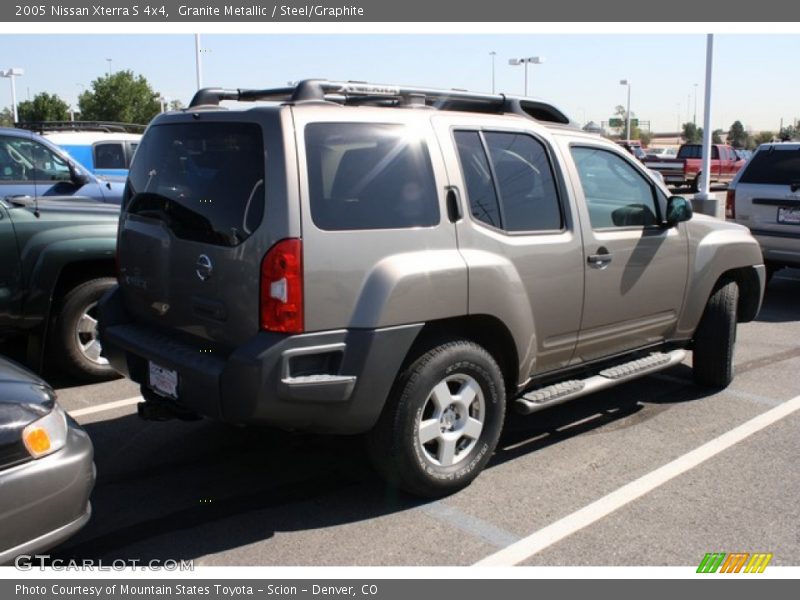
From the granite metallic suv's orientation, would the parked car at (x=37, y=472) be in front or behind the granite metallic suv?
behind

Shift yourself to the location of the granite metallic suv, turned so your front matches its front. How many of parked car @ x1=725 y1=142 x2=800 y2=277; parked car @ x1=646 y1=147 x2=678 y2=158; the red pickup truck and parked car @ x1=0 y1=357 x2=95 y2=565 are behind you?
1

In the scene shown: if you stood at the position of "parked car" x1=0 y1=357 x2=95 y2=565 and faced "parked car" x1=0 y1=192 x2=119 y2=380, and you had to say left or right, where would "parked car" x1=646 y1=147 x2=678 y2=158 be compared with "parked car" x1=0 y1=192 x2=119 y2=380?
right

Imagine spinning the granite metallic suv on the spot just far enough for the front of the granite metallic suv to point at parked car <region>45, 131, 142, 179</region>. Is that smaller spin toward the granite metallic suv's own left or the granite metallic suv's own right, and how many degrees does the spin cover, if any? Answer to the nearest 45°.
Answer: approximately 90° to the granite metallic suv's own left

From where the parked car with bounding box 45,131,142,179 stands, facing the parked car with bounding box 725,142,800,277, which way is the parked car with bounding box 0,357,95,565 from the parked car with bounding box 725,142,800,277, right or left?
right

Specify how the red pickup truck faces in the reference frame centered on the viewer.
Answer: facing away from the viewer and to the right of the viewer

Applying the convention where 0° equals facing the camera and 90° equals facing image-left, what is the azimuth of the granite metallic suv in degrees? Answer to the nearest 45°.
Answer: approximately 225°

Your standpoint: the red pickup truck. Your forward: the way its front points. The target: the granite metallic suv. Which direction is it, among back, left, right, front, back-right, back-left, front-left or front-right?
back-right

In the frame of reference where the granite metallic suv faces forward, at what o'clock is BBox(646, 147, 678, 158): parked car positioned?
The parked car is roughly at 11 o'clock from the granite metallic suv.

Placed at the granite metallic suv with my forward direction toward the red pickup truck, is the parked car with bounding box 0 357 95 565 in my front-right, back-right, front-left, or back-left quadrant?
back-left

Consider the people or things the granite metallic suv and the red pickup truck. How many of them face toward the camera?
0

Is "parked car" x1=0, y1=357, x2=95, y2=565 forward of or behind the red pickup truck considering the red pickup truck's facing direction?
behind

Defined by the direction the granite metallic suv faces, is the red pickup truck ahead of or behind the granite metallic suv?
ahead

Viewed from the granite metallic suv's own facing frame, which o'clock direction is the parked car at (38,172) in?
The parked car is roughly at 9 o'clock from the granite metallic suv.

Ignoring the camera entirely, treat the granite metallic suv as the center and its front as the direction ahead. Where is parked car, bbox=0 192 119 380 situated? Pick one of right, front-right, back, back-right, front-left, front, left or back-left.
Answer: left

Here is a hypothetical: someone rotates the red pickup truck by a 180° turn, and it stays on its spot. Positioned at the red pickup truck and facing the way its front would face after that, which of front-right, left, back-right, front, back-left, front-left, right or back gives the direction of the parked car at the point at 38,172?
front-left
